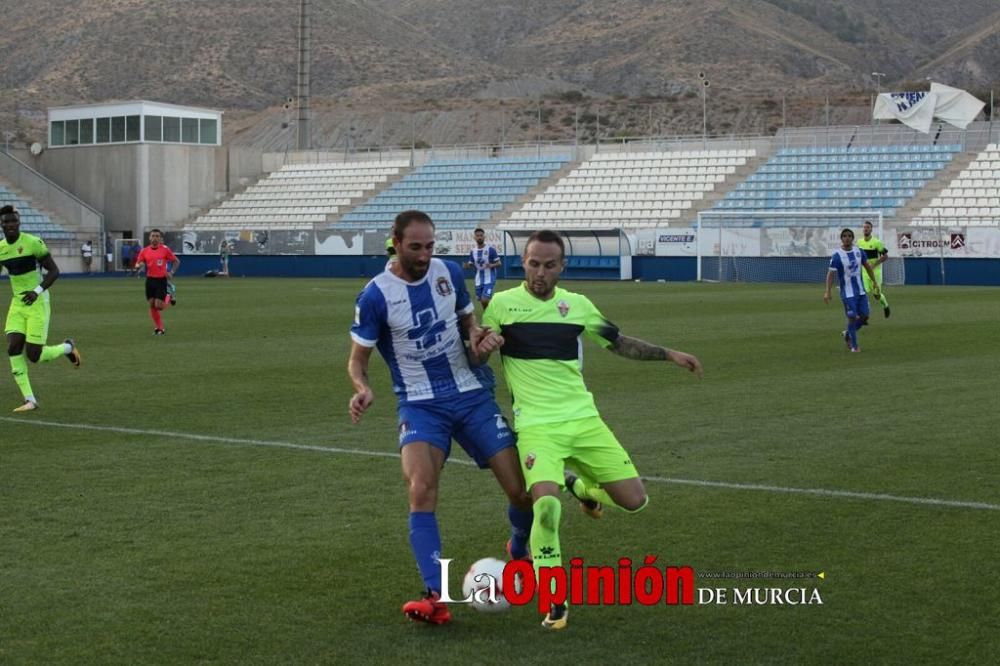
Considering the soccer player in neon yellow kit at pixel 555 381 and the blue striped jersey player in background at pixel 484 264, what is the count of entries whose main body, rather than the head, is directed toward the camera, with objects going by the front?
2

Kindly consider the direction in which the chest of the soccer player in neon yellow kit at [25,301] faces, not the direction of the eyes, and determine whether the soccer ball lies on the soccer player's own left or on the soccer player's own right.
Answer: on the soccer player's own left

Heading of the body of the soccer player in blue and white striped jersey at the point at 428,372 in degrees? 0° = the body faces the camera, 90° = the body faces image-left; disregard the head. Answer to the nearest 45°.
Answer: approximately 0°

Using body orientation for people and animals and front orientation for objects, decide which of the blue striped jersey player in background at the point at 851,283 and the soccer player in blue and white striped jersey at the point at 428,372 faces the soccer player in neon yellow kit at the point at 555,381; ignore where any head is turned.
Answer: the blue striped jersey player in background

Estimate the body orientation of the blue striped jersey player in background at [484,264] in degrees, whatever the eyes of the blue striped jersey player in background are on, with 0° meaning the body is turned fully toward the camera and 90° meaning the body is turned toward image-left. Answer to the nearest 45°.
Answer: approximately 0°

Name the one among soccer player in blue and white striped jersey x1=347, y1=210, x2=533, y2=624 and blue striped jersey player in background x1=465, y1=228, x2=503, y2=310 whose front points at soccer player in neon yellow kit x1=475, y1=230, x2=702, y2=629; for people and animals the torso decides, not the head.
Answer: the blue striped jersey player in background

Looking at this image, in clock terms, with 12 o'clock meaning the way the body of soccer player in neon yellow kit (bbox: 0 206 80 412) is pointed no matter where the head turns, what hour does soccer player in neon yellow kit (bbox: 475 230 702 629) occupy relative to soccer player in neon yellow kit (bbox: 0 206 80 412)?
soccer player in neon yellow kit (bbox: 475 230 702 629) is roughly at 10 o'clock from soccer player in neon yellow kit (bbox: 0 206 80 412).

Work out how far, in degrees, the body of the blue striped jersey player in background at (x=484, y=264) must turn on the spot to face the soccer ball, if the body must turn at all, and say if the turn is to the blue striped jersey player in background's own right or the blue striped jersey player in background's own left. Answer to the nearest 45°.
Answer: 0° — they already face it

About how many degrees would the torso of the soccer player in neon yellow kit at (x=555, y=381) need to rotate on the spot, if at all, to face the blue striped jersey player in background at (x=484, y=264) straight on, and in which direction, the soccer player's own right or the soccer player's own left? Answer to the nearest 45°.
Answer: approximately 180°
